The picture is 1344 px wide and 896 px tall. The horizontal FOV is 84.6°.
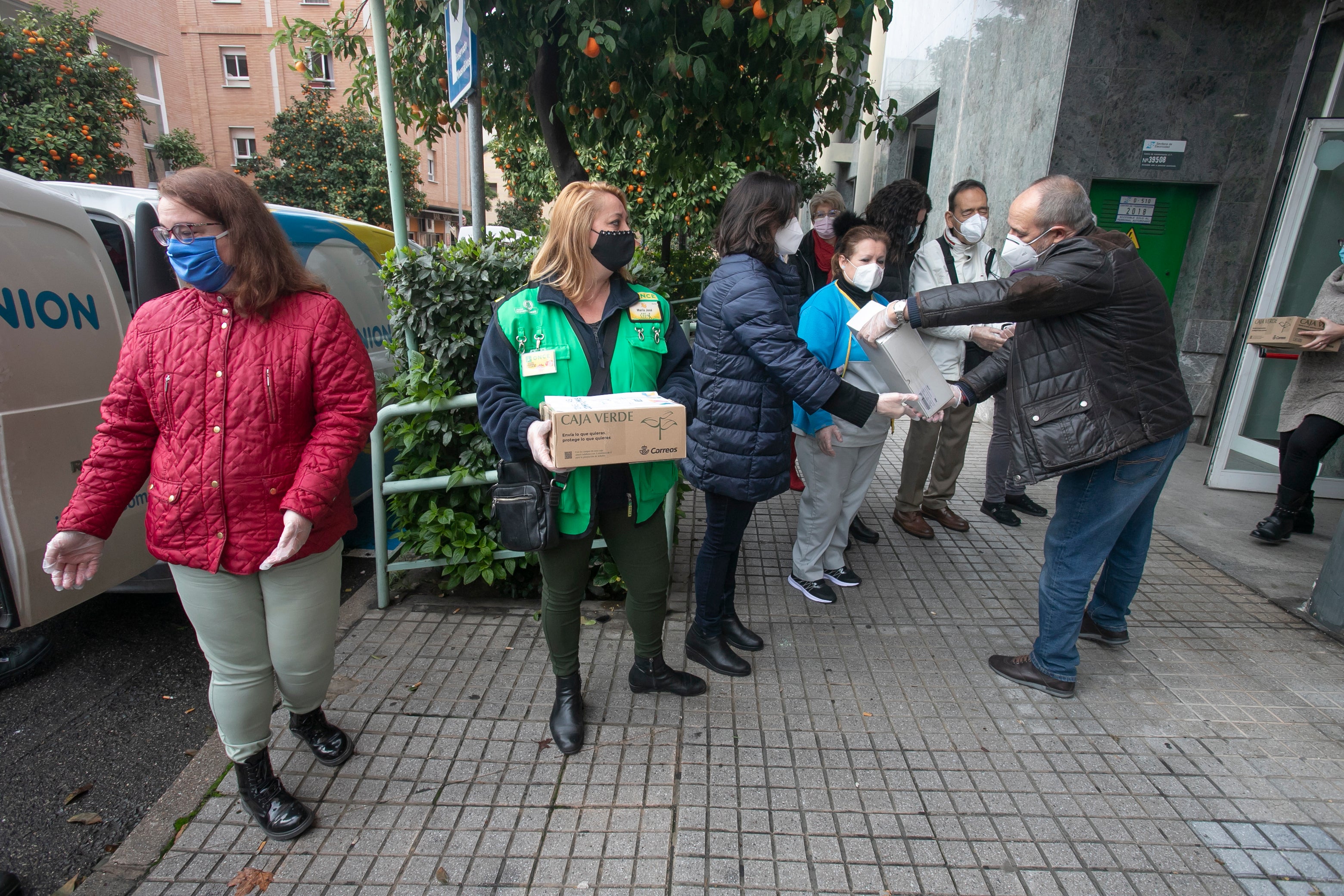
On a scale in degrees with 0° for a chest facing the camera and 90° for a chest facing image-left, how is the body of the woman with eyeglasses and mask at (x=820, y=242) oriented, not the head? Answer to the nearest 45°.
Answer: approximately 0°

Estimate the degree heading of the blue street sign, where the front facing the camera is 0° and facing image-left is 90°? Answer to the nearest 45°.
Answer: approximately 45°

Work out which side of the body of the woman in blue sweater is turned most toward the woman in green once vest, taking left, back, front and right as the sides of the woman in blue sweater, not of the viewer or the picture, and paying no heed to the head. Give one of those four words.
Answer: right

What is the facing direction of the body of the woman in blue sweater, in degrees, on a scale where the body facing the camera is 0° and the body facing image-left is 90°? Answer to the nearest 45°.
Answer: approximately 315°

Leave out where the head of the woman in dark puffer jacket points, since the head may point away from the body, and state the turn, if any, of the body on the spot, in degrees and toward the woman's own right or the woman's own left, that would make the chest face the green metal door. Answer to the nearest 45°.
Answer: approximately 45° to the woman's own left

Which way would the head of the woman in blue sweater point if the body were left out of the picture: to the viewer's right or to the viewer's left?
to the viewer's right

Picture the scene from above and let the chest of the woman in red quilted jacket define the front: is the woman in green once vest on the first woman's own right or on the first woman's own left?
on the first woman's own left

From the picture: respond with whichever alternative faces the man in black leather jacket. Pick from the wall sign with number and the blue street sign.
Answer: the wall sign with number
